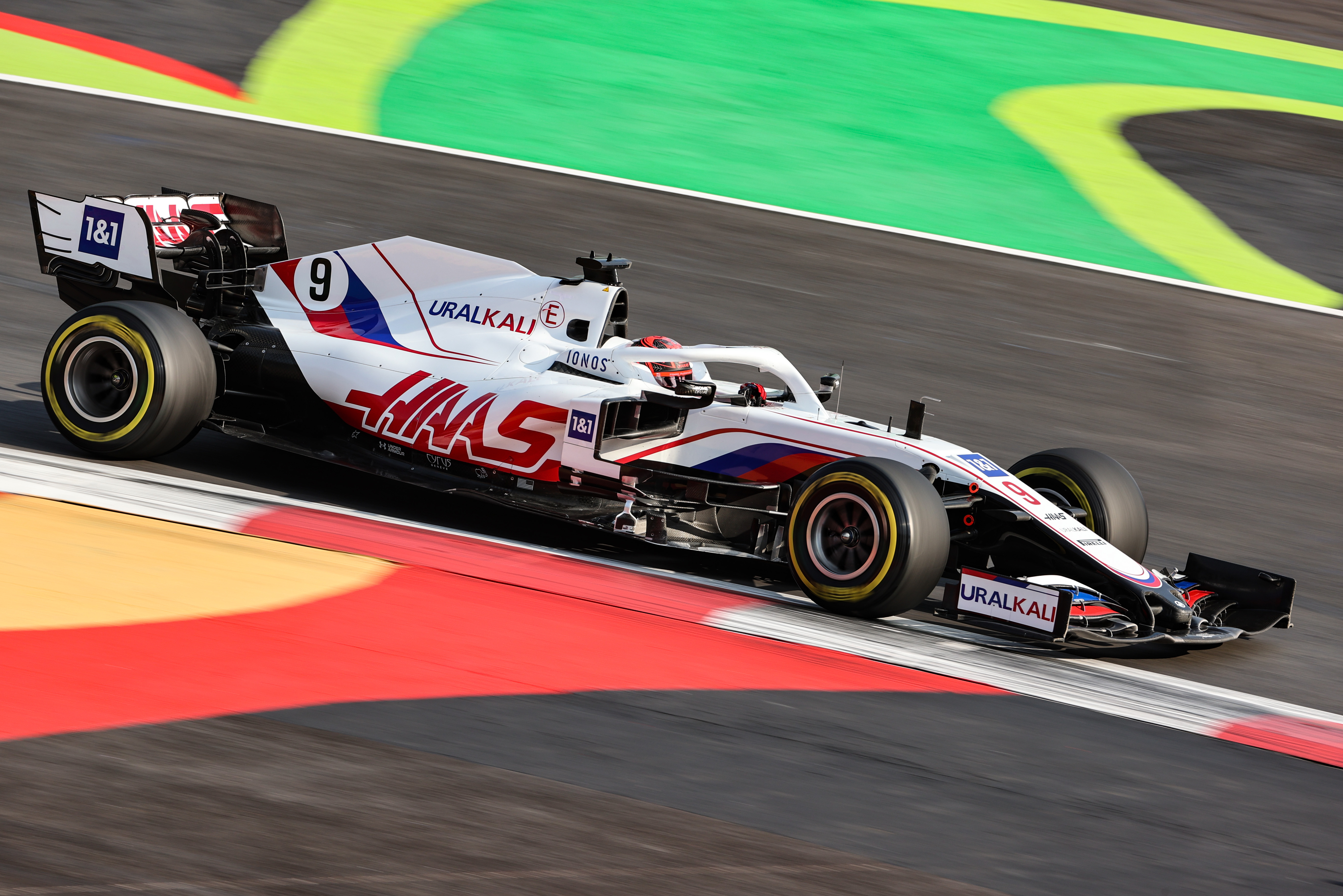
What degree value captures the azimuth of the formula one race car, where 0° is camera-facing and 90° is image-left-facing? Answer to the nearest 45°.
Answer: approximately 315°
